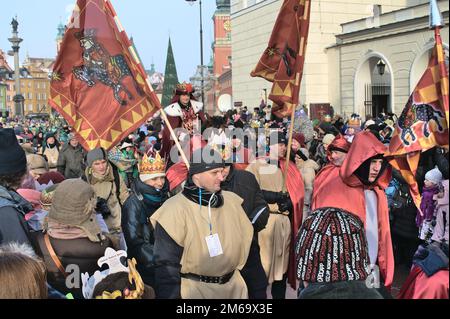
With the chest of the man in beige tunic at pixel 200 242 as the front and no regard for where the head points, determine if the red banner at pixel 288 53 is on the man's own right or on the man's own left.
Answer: on the man's own left

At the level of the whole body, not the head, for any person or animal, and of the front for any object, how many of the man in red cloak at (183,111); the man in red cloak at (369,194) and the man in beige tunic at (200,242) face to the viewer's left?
0

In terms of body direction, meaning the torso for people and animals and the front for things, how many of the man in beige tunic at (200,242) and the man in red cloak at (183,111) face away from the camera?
0

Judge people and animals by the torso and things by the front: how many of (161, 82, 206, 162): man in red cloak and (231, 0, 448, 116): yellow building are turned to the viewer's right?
0

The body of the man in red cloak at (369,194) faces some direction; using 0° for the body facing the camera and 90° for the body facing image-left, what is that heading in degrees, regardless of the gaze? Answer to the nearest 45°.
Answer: approximately 315°

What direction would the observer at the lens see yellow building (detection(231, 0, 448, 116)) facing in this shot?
facing the viewer and to the left of the viewer

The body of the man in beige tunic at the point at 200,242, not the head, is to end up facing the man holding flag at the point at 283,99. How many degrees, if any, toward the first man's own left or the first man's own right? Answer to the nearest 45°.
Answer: approximately 135° to the first man's own left

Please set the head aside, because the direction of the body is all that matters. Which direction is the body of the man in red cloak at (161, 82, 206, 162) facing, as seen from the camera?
toward the camera

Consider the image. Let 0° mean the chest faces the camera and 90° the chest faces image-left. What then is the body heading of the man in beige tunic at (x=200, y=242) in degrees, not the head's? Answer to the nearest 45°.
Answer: approximately 315°

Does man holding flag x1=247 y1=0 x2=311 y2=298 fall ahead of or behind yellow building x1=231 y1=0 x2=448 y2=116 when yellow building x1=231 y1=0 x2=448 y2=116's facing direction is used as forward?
ahead

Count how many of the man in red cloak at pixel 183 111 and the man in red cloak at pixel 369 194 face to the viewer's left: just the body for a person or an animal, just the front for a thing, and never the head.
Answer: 0
